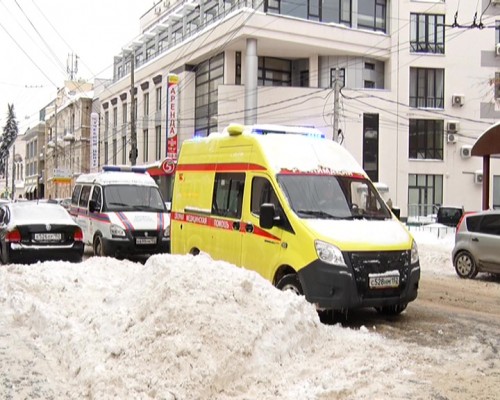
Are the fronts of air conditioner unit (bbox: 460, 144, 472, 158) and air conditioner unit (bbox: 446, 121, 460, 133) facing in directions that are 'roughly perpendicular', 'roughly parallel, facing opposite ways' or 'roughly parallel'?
roughly parallel

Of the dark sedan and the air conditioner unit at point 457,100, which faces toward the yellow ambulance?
the air conditioner unit

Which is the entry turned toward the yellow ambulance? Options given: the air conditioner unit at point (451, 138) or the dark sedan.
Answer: the air conditioner unit

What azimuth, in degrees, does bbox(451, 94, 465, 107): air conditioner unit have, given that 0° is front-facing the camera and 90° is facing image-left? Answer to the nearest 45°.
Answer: approximately 0°

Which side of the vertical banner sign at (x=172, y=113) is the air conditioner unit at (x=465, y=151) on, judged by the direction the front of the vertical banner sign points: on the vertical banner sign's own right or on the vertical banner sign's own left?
on the vertical banner sign's own left

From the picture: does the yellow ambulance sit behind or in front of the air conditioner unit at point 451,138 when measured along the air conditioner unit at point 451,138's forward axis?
in front

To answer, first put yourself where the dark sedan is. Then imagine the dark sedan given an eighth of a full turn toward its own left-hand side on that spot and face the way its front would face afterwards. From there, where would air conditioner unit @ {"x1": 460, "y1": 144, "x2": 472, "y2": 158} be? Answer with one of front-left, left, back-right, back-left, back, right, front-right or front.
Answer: right

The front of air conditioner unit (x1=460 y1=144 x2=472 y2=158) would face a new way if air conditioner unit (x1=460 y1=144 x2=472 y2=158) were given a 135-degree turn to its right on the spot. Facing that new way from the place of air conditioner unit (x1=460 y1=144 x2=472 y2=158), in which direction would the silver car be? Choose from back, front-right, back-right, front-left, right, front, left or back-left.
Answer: back-left

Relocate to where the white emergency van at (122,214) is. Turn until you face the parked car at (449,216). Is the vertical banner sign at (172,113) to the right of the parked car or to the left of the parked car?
left

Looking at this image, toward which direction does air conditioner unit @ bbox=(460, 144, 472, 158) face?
toward the camera

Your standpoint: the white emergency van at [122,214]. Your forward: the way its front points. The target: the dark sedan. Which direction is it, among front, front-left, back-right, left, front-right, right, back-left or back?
right

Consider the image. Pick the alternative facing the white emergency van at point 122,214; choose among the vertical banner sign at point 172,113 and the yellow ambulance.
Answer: the vertical banner sign

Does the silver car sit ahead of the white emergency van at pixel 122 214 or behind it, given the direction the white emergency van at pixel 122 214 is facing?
ahead

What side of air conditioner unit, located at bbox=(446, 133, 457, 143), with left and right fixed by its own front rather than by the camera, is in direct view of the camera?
front

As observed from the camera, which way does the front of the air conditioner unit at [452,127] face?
facing the viewer

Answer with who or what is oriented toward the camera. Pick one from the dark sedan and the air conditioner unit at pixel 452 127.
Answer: the air conditioner unit

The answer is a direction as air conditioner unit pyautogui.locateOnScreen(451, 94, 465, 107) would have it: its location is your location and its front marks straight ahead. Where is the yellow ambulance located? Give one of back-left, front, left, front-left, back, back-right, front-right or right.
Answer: front

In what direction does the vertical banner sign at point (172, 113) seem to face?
toward the camera

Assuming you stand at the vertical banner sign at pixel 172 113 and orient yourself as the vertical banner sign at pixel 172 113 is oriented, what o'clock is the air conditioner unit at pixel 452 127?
The air conditioner unit is roughly at 9 o'clock from the vertical banner sign.
